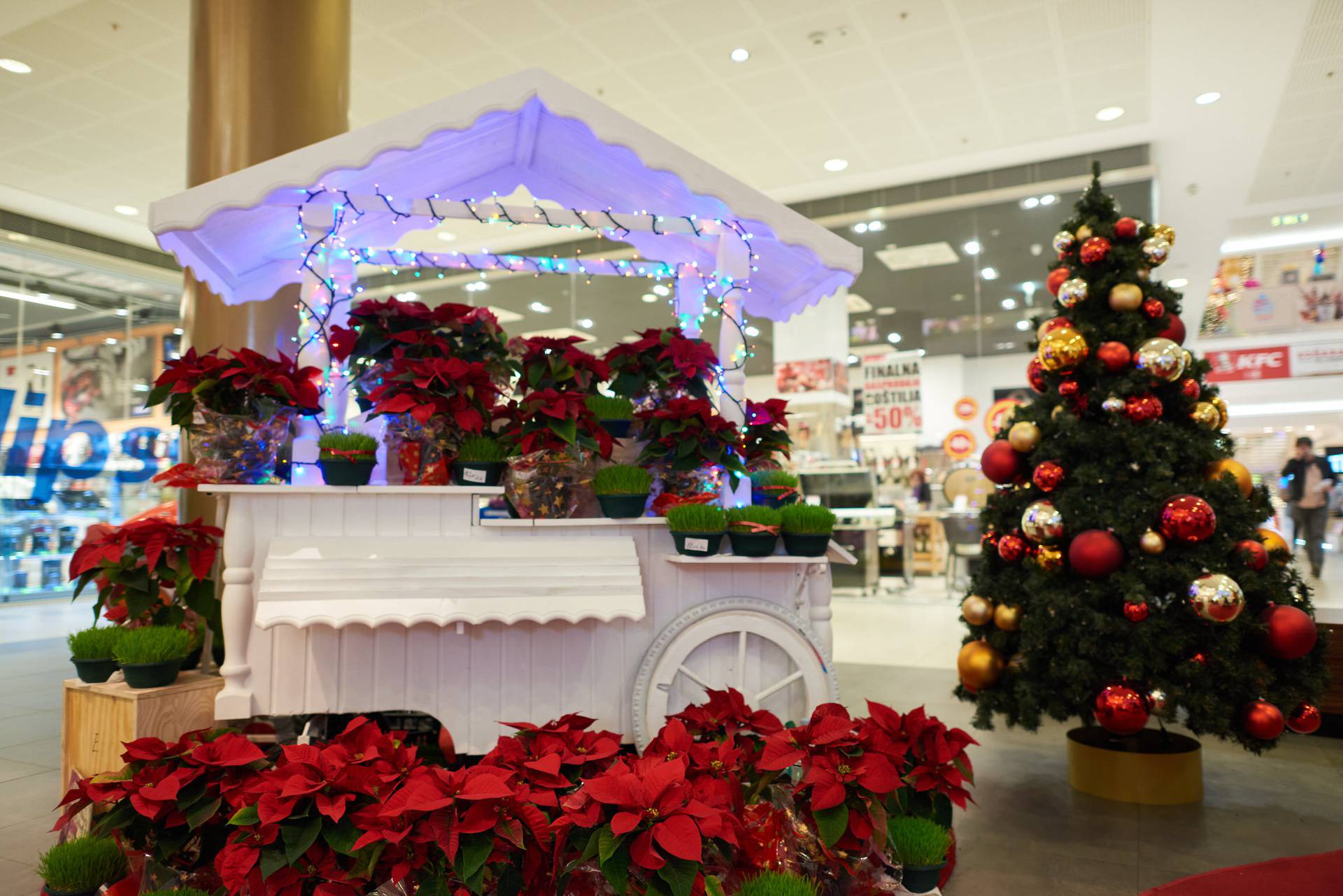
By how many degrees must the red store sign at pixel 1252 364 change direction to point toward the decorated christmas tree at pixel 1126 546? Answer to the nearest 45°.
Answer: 0° — it already faces it

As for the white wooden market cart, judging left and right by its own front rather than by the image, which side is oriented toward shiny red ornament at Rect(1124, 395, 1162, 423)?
left

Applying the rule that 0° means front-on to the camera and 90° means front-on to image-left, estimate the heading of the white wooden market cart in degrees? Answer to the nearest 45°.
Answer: approximately 0°

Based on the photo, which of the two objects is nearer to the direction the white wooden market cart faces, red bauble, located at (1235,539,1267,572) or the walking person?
the red bauble

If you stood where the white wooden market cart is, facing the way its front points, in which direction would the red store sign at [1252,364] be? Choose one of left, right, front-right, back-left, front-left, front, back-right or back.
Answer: back-left

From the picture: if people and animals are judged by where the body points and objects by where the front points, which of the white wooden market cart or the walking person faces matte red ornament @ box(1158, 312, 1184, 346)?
the walking person

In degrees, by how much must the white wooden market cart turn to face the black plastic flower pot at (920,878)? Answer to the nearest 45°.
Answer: approximately 45° to its left

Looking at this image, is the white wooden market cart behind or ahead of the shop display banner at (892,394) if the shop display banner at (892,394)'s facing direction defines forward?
ahead

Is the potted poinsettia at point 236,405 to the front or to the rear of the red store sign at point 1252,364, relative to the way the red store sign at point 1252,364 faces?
to the front

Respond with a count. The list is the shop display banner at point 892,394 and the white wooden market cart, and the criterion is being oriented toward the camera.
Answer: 2

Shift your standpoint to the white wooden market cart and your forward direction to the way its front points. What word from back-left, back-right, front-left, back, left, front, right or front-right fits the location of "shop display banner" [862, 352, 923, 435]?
back-left
